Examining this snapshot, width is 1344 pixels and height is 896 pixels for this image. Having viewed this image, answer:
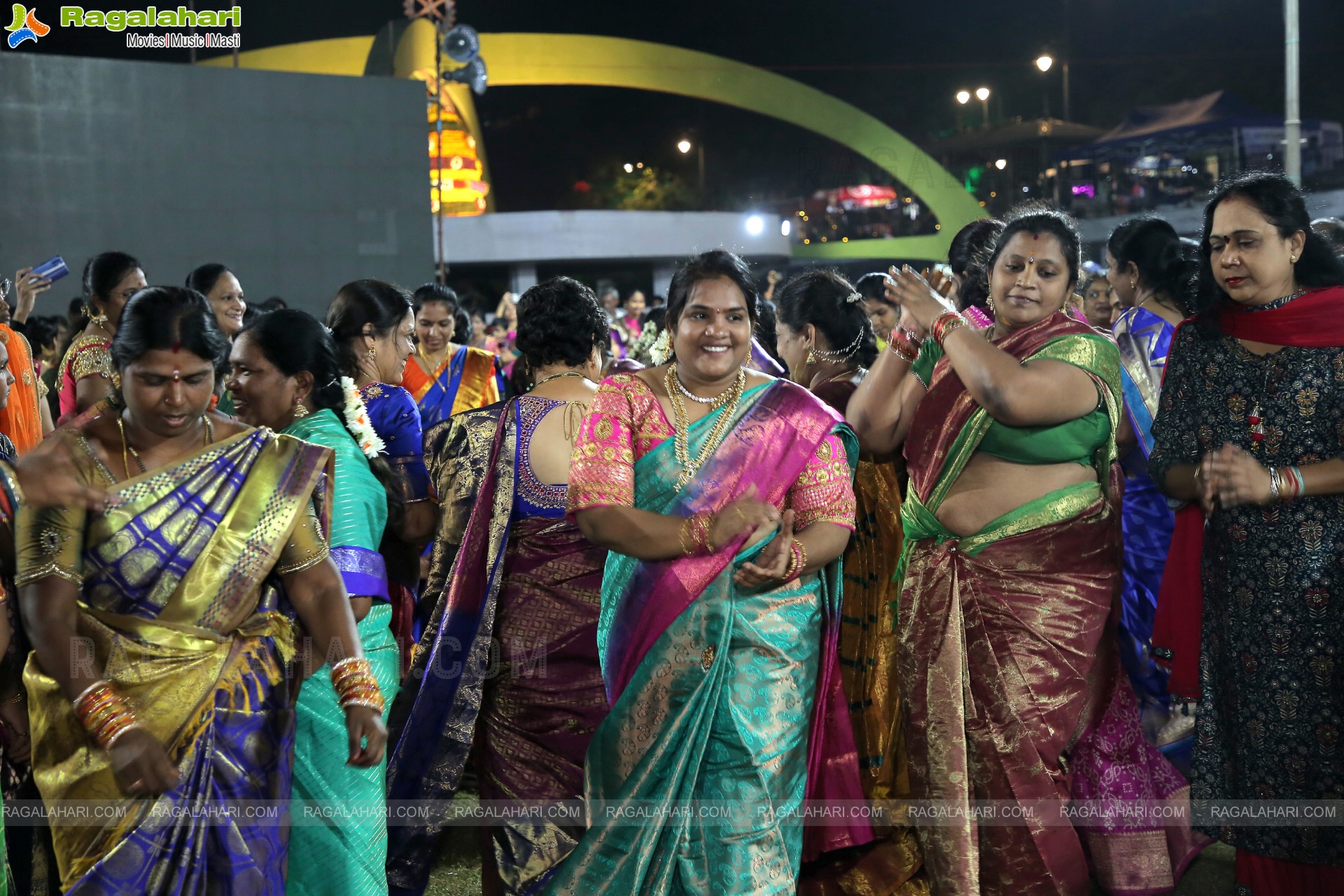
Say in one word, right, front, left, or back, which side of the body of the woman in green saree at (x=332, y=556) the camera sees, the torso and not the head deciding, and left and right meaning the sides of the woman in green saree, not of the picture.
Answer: left

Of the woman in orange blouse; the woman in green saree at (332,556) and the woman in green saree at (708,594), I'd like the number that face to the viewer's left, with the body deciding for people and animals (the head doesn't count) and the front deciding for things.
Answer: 1

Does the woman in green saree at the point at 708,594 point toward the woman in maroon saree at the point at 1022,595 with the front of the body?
no

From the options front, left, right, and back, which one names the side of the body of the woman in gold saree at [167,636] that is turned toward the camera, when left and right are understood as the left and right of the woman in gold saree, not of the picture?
front

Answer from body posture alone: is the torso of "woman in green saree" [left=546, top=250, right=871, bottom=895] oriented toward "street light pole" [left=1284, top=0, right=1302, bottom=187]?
no

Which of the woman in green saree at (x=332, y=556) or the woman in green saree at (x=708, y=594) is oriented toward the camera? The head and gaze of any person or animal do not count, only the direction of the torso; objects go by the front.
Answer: the woman in green saree at (x=708, y=594)

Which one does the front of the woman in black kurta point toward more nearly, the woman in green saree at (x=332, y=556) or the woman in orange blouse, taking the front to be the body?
the woman in green saree

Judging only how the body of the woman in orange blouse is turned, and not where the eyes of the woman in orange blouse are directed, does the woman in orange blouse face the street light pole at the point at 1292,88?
no

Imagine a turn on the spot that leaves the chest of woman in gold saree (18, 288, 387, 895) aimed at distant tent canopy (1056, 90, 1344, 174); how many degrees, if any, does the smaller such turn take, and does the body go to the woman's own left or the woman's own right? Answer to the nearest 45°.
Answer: approximately 135° to the woman's own left

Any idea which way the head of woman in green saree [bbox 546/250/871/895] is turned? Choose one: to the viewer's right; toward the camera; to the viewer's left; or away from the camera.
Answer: toward the camera

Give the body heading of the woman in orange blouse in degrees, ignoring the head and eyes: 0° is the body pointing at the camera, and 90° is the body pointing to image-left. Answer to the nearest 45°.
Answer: approximately 0°

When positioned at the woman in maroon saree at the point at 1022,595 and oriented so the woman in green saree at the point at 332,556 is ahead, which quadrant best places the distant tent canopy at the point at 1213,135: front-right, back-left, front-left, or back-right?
back-right

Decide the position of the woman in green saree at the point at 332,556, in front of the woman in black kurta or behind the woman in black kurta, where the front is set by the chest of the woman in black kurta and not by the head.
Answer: in front

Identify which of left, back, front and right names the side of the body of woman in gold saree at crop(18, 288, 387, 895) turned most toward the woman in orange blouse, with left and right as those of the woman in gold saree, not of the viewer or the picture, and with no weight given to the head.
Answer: back

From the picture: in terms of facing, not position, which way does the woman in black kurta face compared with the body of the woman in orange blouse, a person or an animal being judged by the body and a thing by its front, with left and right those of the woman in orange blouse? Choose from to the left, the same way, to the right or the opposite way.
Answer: the same way

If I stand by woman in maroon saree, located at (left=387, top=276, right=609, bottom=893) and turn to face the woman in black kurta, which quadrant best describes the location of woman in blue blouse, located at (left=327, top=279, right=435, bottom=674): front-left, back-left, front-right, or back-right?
back-left
